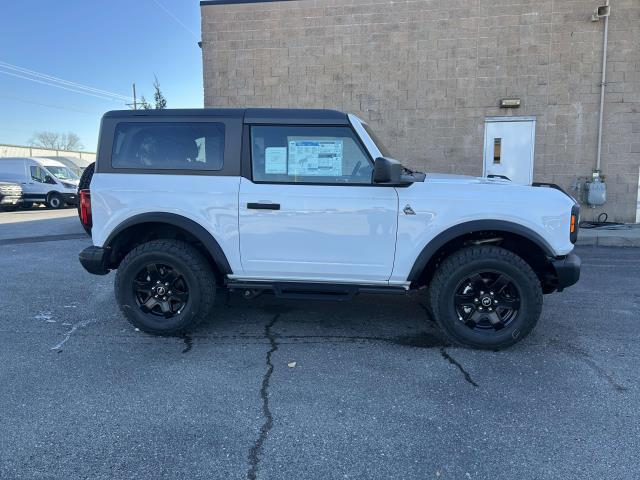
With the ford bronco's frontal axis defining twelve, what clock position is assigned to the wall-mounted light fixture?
The wall-mounted light fixture is roughly at 10 o'clock from the ford bronco.

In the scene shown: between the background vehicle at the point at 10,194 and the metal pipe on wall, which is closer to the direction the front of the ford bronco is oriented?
the metal pipe on wall

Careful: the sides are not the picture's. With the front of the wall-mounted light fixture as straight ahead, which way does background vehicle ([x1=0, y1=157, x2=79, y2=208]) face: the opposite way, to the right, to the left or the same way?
to the left

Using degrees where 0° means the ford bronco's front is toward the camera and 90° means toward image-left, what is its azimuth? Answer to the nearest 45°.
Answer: approximately 270°

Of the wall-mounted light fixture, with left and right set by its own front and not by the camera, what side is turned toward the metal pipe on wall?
left

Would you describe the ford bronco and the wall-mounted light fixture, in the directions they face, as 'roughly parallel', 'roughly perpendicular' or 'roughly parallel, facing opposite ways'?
roughly perpendicular

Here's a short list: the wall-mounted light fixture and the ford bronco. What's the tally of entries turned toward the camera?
1

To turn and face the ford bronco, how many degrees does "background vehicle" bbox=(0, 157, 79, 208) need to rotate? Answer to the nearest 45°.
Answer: approximately 45° to its right

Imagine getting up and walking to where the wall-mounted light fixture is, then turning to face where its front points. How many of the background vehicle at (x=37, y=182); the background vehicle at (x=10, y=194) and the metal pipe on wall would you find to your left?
1

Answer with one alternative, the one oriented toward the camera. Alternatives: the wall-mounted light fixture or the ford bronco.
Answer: the wall-mounted light fixture

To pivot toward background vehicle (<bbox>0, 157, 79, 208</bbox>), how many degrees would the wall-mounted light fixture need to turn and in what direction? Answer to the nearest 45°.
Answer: approximately 90° to its right

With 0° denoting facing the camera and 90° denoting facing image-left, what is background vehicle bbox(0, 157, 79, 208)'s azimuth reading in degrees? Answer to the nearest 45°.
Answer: approximately 315°

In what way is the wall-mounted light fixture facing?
toward the camera

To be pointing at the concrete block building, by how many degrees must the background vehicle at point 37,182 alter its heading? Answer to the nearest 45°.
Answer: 0° — it already faces it
